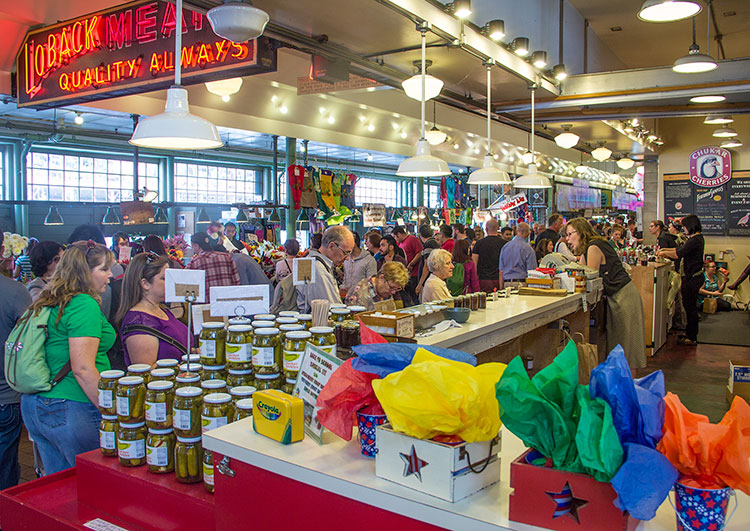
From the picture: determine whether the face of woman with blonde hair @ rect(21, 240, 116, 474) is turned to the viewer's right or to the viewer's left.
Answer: to the viewer's right

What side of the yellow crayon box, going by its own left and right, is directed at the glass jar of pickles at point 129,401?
right

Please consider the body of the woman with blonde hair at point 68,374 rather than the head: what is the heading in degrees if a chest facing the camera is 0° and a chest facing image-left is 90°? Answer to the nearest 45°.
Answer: approximately 270°

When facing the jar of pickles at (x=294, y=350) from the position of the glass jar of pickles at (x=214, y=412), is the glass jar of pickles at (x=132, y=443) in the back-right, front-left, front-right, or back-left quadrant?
back-left

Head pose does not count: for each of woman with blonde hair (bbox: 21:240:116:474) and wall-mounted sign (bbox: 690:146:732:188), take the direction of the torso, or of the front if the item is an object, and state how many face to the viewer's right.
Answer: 1

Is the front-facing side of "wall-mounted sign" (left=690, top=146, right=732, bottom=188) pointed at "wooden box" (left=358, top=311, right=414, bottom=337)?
yes

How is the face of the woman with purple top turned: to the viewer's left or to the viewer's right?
to the viewer's right

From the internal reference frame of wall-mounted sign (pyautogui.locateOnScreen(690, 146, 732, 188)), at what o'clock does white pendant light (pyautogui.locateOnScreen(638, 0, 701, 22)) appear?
The white pendant light is roughly at 12 o'clock from the wall-mounted sign.

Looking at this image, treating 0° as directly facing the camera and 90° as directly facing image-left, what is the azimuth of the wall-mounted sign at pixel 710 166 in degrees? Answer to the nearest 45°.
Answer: approximately 0°

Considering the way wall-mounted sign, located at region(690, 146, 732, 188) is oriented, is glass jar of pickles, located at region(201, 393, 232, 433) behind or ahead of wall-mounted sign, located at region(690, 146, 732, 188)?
ahead

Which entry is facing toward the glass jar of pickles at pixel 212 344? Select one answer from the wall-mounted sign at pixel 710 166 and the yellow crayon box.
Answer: the wall-mounted sign
